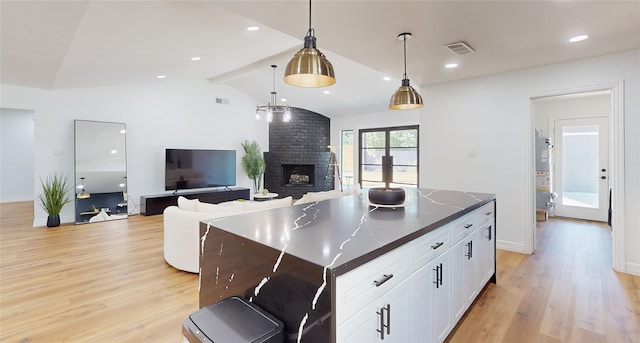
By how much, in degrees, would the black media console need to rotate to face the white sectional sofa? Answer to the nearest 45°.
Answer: approximately 45° to its right

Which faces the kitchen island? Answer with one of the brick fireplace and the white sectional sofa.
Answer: the brick fireplace

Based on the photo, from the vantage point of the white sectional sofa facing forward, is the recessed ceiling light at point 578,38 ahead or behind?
behind

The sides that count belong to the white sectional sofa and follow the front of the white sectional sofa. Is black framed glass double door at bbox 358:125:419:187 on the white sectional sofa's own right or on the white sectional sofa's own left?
on the white sectional sofa's own right

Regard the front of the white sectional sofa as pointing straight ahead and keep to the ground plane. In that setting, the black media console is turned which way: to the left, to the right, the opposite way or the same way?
the opposite way

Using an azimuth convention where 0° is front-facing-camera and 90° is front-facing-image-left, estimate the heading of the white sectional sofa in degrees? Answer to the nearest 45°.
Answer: approximately 135°

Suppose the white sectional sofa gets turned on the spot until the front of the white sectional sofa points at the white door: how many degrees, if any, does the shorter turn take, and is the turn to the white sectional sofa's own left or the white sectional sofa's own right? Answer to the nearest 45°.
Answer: approximately 135° to the white sectional sofa's own right

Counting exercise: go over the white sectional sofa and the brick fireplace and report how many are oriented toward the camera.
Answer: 1

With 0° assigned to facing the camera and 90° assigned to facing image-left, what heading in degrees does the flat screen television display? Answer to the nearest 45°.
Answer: approximately 315°
